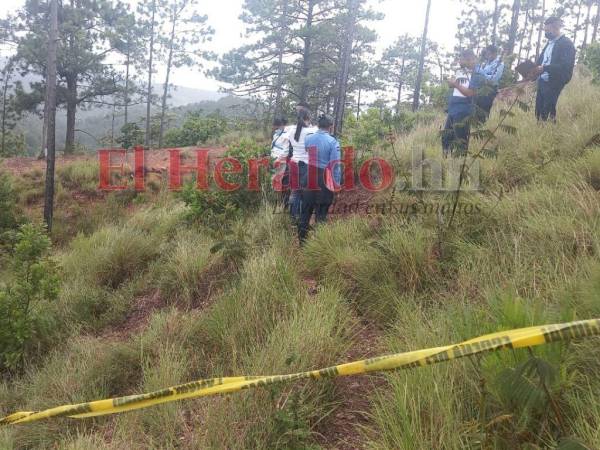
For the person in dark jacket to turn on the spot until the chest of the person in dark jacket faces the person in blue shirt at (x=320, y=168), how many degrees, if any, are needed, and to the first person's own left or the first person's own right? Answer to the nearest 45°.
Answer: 0° — they already face them

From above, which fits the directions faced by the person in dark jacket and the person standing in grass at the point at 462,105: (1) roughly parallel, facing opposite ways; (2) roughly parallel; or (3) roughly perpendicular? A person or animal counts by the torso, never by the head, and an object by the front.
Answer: roughly parallel

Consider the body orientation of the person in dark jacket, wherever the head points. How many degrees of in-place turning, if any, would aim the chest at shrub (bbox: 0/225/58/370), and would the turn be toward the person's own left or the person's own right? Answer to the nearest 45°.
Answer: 0° — they already face it

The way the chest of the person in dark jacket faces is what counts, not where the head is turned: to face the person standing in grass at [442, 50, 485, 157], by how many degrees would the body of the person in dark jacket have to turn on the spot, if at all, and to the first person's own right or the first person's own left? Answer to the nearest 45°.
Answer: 0° — they already face them

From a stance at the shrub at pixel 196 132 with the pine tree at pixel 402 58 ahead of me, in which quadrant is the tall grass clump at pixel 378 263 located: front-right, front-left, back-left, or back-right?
back-right

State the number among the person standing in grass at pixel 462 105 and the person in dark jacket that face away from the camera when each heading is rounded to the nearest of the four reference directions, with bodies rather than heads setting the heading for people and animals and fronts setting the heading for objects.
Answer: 0

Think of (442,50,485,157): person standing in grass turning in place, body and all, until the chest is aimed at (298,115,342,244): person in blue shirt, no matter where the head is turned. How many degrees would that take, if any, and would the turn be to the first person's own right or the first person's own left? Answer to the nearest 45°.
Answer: approximately 45° to the first person's own right

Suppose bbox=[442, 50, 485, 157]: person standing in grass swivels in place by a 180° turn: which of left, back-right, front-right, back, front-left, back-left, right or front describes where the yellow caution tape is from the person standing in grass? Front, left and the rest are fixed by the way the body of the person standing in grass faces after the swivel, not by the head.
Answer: back-right

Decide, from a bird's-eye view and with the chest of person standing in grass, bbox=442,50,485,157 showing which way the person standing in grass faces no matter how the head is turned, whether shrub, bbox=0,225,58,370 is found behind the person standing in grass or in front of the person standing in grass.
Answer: in front

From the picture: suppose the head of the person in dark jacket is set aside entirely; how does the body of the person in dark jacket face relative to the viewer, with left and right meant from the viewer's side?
facing the viewer and to the left of the viewer
